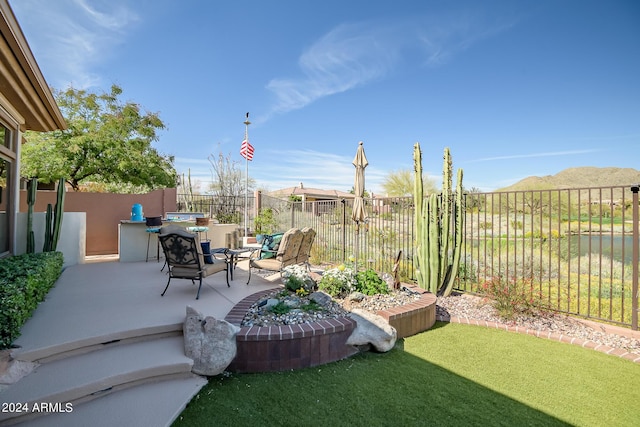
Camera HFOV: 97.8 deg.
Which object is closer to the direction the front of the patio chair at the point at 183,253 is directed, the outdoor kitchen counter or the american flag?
the american flag

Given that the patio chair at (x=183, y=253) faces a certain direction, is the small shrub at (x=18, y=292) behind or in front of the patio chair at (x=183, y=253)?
behind
